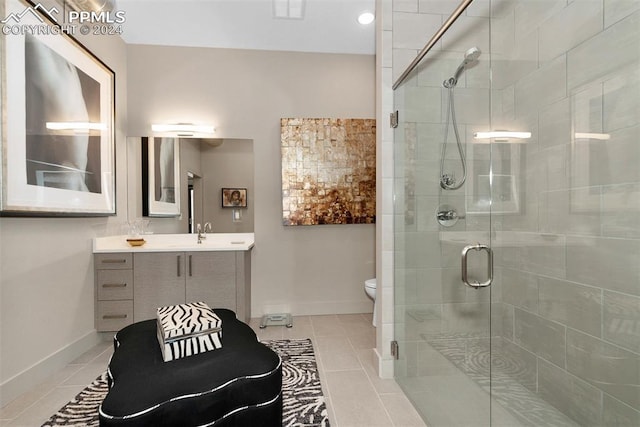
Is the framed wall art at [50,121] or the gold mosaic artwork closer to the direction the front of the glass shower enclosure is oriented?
the framed wall art

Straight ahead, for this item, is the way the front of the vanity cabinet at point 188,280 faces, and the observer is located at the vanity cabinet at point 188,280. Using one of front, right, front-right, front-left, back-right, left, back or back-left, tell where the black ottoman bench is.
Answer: front

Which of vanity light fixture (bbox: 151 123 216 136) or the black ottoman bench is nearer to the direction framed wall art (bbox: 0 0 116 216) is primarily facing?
the black ottoman bench

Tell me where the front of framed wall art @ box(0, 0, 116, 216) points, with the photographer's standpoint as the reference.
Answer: facing the viewer and to the right of the viewer

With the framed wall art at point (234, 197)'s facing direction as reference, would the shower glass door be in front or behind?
in front

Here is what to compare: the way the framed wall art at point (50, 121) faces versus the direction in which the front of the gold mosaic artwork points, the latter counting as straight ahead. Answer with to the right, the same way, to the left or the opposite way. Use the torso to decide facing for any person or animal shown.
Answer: to the left

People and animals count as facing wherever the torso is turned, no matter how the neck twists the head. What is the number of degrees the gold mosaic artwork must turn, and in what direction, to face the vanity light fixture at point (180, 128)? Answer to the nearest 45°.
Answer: approximately 90° to its right

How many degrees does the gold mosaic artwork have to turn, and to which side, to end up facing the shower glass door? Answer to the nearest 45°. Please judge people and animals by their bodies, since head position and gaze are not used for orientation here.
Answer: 0° — it already faces it

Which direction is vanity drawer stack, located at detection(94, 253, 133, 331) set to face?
toward the camera

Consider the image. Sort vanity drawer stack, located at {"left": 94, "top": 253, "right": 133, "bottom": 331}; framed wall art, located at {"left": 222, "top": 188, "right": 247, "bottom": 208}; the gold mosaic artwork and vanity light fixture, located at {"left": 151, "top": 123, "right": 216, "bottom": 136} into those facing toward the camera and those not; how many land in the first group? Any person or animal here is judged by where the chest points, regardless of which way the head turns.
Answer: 4

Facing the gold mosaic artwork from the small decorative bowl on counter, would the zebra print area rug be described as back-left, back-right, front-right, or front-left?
front-right

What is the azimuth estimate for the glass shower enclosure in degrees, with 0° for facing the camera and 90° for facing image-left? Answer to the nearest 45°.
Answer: approximately 45°

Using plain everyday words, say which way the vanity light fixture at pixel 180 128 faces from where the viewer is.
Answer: facing the viewer

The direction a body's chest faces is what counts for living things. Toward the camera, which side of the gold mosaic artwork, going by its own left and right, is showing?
front

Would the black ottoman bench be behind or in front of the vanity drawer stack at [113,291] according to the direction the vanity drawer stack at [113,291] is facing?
in front
